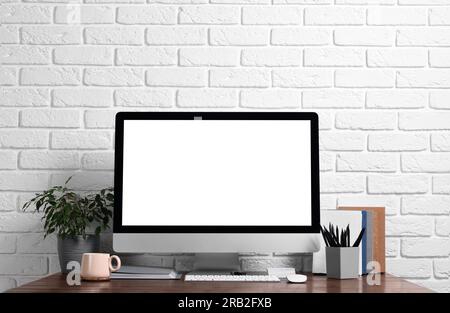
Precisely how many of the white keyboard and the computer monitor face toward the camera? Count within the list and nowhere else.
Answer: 2

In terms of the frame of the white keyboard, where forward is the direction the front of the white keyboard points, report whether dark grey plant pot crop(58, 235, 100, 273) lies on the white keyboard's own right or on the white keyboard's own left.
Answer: on the white keyboard's own right

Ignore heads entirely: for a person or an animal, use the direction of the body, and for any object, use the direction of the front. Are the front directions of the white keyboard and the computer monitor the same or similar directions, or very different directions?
same or similar directions

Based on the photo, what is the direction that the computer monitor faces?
toward the camera

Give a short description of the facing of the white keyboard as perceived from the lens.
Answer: facing the viewer
